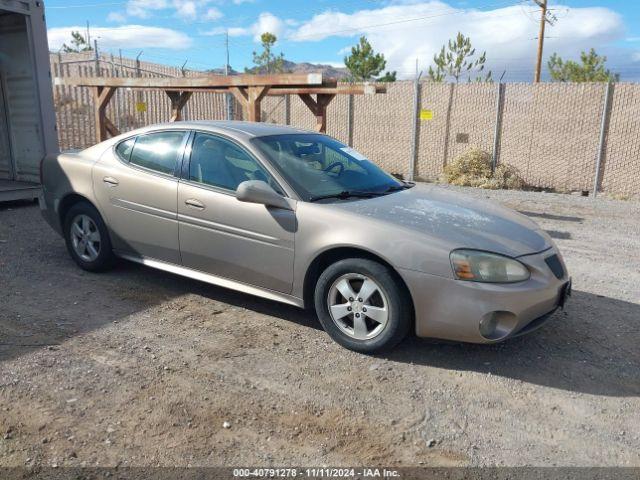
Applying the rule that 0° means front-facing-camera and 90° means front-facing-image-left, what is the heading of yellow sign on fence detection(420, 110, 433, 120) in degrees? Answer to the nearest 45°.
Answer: approximately 0°

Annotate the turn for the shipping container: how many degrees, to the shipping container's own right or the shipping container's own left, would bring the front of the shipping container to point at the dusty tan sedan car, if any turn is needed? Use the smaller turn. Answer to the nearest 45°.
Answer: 0° — it already faces it

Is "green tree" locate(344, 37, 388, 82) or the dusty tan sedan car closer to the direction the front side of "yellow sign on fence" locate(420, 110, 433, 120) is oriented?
the dusty tan sedan car
